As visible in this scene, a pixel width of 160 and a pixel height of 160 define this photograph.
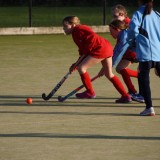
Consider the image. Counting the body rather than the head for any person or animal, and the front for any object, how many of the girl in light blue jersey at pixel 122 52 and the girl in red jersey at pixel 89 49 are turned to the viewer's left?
2

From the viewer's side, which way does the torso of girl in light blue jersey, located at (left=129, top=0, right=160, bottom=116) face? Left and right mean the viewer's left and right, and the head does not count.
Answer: facing away from the viewer and to the left of the viewer

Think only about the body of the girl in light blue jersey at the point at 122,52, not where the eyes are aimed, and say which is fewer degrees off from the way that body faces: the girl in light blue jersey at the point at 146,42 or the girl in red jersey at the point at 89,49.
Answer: the girl in red jersey

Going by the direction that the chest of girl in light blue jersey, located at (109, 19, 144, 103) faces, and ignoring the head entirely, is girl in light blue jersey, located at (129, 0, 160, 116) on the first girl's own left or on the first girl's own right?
on the first girl's own left

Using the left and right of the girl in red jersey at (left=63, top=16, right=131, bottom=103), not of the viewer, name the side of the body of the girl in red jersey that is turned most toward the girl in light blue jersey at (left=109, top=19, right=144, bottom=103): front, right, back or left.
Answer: back

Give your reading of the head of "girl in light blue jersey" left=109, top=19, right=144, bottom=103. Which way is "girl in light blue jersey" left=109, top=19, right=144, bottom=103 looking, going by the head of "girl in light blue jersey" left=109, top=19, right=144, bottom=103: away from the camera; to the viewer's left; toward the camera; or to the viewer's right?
to the viewer's left

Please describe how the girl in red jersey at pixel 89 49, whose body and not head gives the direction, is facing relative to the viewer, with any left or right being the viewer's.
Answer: facing to the left of the viewer

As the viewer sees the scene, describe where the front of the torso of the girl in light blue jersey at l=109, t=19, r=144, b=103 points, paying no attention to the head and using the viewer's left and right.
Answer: facing to the left of the viewer
